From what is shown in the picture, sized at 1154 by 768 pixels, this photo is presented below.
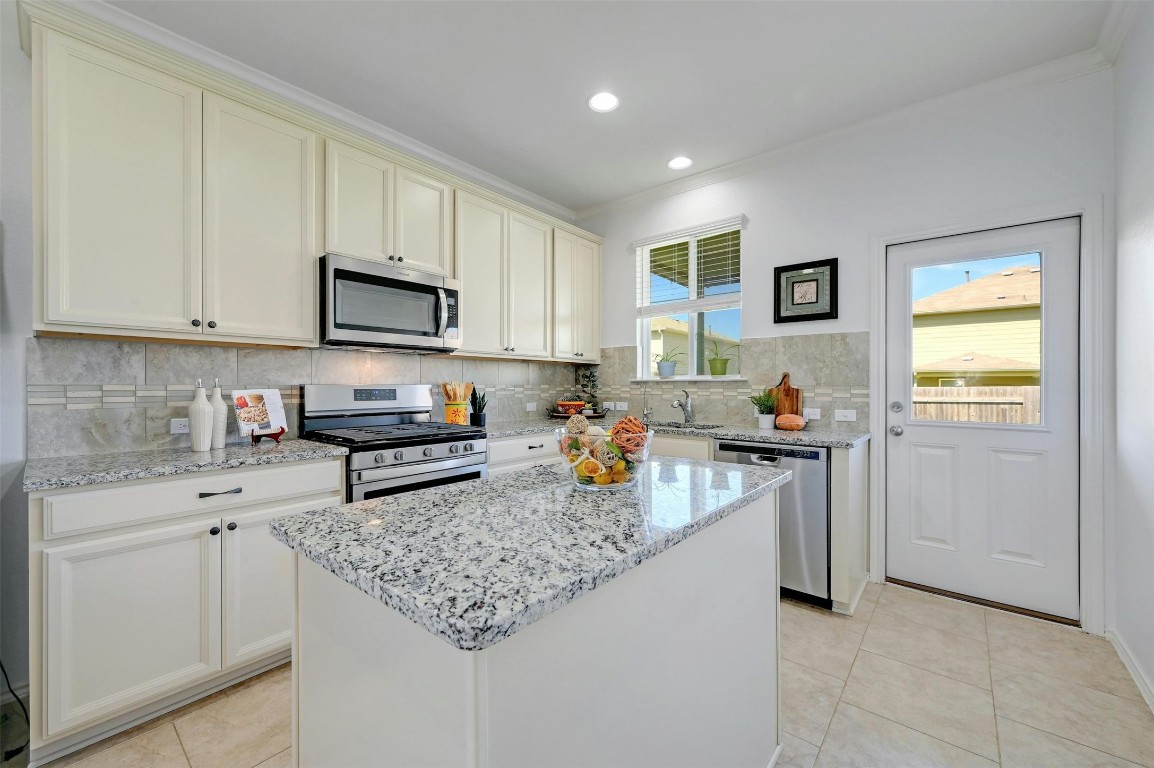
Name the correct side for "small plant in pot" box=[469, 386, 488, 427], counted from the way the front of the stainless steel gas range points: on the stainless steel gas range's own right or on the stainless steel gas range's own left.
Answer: on the stainless steel gas range's own left

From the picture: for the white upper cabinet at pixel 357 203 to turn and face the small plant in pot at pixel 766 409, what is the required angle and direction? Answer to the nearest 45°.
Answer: approximately 45° to its left

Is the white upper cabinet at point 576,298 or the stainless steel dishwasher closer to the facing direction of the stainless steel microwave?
the stainless steel dishwasher

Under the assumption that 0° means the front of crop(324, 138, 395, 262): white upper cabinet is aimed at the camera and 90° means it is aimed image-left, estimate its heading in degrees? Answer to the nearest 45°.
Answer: approximately 315°

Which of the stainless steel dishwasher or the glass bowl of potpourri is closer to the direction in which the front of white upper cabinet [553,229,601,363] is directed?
the stainless steel dishwasher

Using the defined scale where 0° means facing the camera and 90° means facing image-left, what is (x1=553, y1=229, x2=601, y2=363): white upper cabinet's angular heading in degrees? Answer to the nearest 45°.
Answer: approximately 315°

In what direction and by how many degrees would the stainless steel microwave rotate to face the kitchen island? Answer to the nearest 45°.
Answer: approximately 45° to its right
